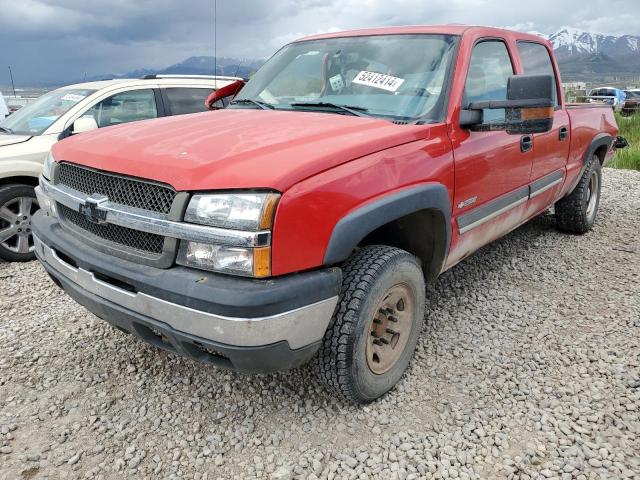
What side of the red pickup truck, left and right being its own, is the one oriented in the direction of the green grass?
back

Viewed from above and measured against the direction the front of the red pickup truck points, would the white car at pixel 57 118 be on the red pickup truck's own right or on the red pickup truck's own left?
on the red pickup truck's own right
